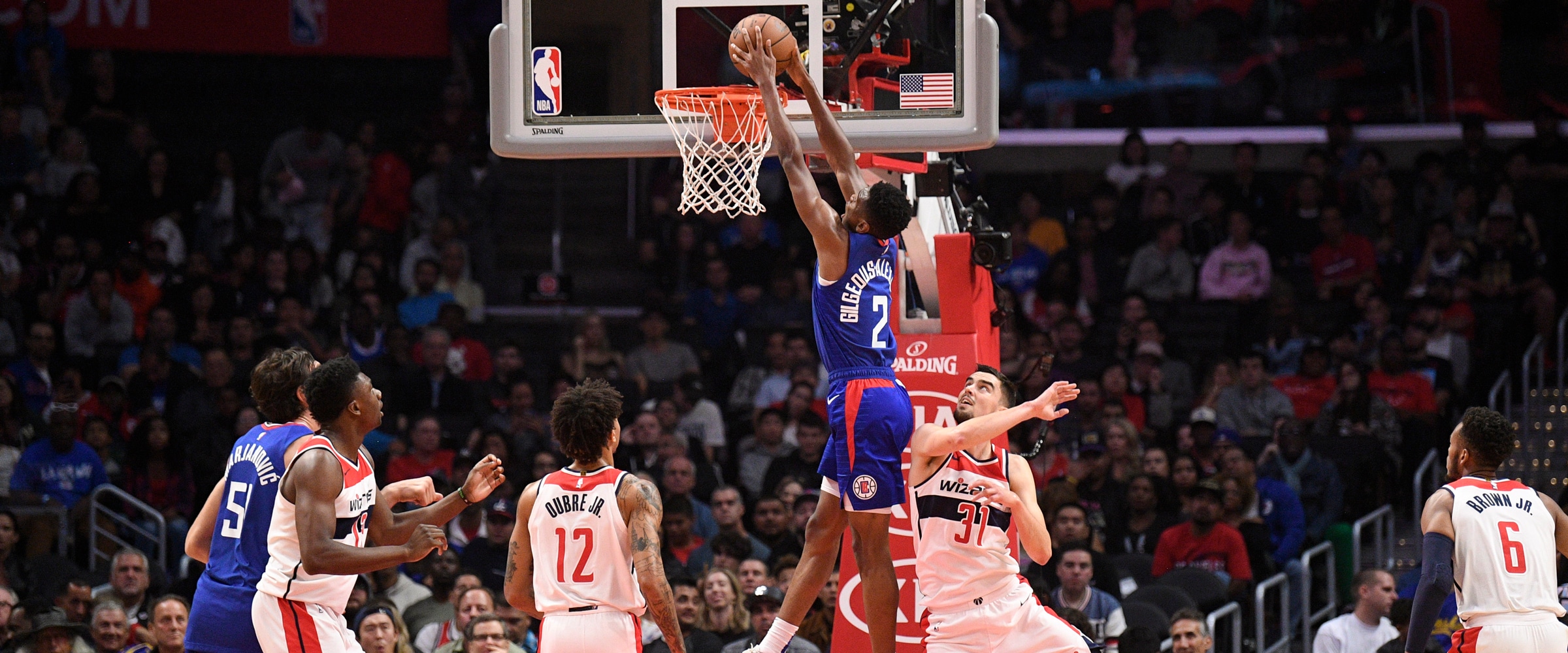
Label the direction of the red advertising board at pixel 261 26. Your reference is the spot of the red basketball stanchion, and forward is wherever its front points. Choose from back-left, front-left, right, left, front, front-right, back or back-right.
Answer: back-right

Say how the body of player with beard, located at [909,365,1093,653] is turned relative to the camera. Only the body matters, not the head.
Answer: toward the camera

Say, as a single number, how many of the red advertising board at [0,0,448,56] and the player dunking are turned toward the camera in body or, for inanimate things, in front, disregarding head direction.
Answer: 1

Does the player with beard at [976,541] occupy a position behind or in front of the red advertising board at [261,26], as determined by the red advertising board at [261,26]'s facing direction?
in front

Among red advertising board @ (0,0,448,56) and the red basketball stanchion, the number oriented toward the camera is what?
2

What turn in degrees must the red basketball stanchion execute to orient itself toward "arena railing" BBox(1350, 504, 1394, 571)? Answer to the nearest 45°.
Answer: approximately 135° to its left

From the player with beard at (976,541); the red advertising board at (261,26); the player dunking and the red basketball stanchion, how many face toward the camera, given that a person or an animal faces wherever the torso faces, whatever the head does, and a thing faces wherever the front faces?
3

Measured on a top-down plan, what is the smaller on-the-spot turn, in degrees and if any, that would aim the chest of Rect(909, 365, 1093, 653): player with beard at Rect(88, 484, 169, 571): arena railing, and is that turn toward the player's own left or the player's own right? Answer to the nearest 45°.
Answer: approximately 135° to the player's own right

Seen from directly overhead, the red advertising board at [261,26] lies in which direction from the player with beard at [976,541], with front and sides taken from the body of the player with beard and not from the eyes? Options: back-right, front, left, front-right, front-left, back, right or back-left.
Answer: back-right

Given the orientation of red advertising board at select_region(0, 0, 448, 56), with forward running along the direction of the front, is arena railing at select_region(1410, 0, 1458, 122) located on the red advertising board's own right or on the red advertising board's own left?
on the red advertising board's own left

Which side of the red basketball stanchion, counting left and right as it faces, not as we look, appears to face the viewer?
front

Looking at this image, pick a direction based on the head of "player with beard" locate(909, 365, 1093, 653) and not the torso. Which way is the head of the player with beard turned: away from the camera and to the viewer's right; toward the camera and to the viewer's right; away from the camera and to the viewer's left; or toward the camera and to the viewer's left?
toward the camera and to the viewer's left

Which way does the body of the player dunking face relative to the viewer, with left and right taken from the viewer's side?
facing away from the viewer and to the left of the viewer

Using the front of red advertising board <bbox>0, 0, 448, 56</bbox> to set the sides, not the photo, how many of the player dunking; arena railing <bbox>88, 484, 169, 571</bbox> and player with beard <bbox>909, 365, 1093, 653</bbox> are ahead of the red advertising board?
3
